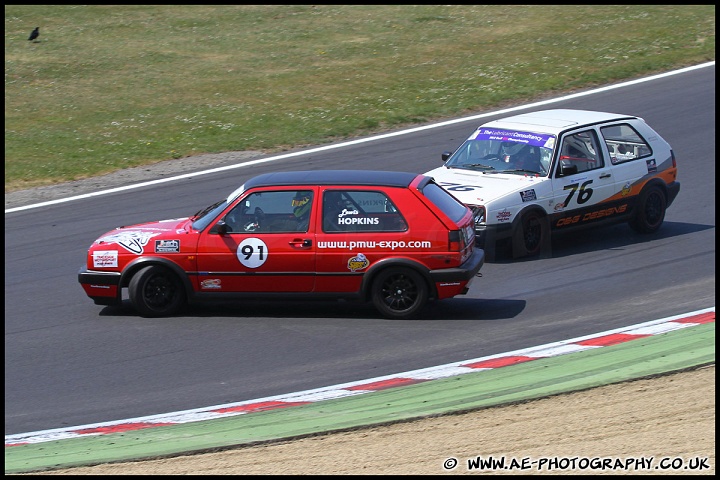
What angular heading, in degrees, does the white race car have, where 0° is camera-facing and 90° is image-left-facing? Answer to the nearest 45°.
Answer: approximately 45°

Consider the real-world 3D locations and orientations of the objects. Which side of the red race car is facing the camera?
left

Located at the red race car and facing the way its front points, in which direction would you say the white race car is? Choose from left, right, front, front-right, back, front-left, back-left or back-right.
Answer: back-right

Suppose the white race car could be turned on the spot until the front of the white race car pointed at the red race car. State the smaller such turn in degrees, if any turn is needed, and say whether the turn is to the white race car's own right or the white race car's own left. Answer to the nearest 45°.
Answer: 0° — it already faces it
